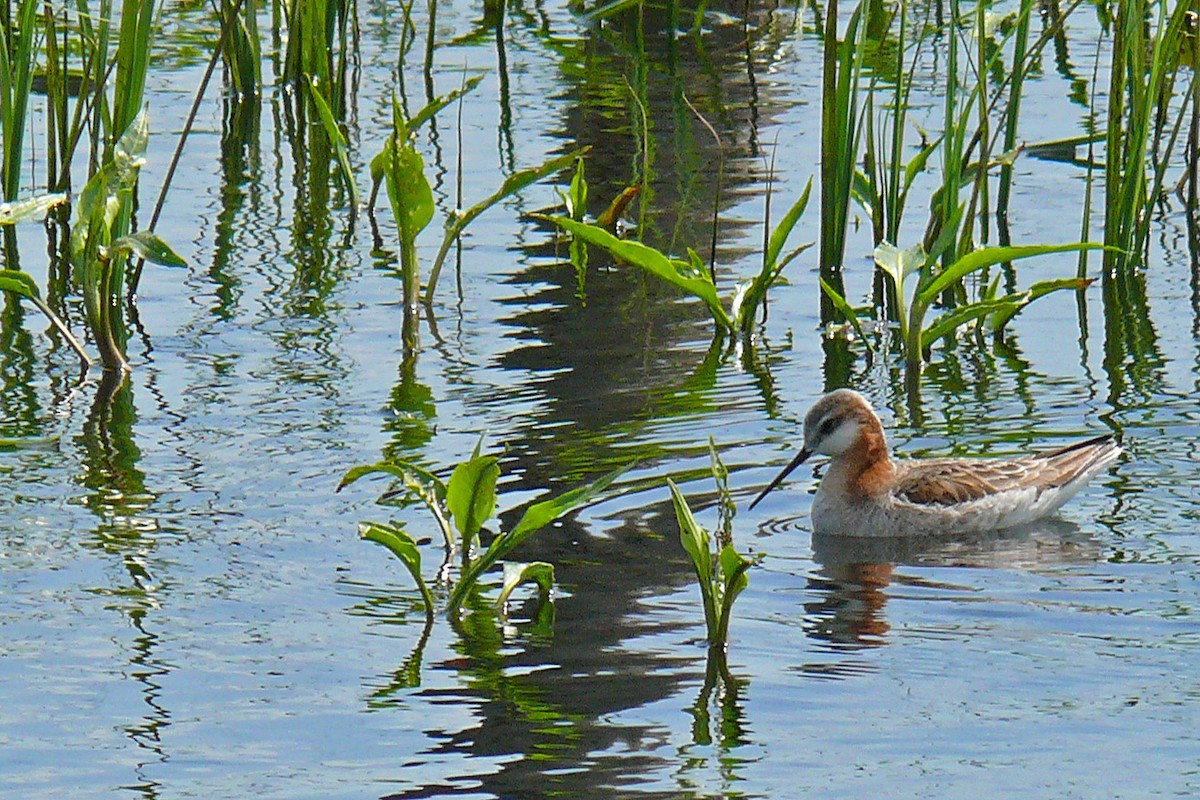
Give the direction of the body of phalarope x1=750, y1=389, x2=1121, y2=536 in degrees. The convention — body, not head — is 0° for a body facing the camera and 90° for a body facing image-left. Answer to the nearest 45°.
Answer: approximately 90°

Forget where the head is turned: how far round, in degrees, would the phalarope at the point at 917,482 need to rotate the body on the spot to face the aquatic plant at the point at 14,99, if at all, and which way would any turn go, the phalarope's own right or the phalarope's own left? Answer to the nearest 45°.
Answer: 0° — it already faces it

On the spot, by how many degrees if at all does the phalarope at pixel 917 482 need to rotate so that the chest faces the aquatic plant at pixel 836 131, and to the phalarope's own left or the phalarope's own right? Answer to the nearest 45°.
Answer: approximately 90° to the phalarope's own right

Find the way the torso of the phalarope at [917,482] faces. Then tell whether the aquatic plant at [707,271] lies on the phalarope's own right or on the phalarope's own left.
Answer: on the phalarope's own right

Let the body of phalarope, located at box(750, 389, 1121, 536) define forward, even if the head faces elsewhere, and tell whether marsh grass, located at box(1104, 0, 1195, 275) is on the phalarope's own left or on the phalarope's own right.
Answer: on the phalarope's own right

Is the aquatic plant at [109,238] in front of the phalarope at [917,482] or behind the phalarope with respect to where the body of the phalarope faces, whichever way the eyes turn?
in front

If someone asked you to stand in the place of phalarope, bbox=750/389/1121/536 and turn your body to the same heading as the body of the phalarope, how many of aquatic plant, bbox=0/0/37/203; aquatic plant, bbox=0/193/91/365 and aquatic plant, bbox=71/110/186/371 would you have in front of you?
3

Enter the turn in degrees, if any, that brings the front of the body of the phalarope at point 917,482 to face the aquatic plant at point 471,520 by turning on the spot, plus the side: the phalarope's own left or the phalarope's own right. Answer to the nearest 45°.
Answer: approximately 45° to the phalarope's own left

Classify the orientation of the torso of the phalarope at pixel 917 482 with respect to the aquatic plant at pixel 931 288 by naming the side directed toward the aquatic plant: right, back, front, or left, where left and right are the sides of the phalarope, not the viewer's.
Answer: right

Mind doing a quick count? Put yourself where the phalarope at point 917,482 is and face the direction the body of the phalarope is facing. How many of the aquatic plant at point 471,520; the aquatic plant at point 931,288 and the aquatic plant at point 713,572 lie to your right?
1
